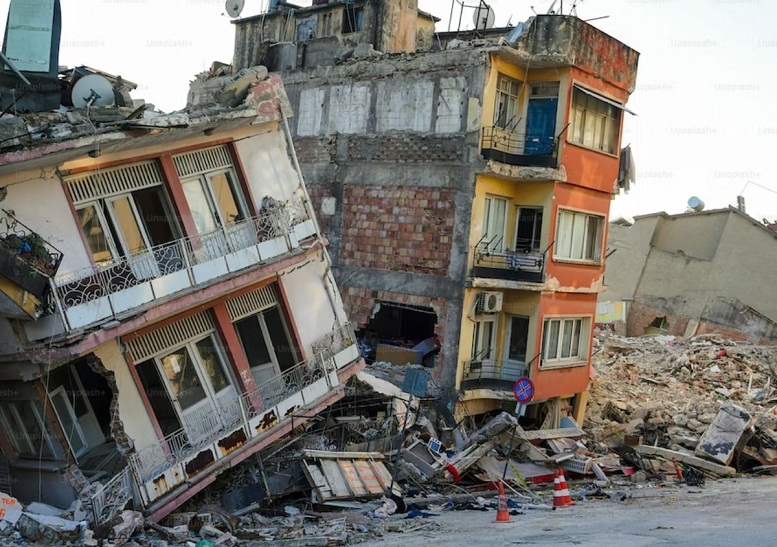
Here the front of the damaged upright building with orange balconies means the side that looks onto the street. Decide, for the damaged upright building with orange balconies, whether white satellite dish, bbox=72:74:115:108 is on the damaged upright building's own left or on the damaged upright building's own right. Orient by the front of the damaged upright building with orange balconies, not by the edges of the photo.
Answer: on the damaged upright building's own right

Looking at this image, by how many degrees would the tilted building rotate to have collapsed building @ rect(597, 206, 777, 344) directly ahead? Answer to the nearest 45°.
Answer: approximately 90° to its left

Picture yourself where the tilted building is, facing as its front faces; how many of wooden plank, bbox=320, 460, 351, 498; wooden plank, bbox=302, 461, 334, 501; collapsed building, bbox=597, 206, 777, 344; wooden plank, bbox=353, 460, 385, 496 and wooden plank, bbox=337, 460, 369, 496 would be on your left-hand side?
1

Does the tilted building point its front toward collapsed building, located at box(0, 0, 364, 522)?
no

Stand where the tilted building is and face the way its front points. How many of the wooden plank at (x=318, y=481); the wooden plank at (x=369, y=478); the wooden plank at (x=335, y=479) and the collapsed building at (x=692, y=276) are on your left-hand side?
1

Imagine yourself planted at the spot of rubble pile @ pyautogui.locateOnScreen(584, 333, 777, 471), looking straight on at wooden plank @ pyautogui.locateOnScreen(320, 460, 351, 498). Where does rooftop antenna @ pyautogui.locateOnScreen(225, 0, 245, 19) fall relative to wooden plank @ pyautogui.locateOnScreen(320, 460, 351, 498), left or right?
right

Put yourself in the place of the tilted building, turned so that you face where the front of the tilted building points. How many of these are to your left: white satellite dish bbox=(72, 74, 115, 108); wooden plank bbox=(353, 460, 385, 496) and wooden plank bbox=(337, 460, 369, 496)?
0

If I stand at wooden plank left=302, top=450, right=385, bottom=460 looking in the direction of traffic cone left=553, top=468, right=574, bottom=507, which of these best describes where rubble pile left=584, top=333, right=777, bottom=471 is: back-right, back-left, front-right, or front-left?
front-left
